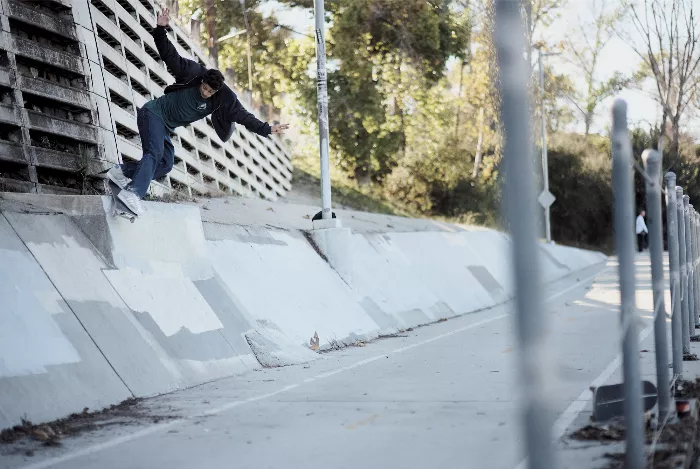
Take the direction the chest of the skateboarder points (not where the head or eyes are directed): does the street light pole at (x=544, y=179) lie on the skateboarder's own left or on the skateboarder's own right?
on the skateboarder's own left

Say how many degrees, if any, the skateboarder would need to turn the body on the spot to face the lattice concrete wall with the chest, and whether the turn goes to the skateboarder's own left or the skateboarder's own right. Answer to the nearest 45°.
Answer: approximately 180°

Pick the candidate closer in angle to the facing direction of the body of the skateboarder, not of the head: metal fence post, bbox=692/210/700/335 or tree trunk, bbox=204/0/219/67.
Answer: the metal fence post

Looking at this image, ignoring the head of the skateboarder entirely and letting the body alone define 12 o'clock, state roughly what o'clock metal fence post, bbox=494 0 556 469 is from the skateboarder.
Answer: The metal fence post is roughly at 1 o'clock from the skateboarder.

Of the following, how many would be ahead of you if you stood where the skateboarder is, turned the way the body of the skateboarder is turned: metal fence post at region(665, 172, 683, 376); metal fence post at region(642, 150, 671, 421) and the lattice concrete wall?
2

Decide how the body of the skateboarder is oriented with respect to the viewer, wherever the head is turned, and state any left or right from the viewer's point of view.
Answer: facing the viewer and to the right of the viewer

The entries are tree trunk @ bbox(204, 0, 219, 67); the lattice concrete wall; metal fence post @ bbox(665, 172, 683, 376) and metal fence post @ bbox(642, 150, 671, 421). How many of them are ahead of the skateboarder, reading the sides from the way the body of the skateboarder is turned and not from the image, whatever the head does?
2

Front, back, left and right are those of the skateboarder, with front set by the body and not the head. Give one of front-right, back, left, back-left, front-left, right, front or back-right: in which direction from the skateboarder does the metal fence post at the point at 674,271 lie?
front

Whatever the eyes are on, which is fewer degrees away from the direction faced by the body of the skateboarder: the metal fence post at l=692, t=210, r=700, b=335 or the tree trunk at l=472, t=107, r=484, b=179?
the metal fence post

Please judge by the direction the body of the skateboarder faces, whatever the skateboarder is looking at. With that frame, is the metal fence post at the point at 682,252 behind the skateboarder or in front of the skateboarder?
in front

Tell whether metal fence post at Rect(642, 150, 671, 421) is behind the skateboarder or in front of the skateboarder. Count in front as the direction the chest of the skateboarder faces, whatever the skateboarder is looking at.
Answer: in front

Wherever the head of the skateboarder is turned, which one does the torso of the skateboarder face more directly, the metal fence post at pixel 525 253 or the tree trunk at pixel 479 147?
the metal fence post

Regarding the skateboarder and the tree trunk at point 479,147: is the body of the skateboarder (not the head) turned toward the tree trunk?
no

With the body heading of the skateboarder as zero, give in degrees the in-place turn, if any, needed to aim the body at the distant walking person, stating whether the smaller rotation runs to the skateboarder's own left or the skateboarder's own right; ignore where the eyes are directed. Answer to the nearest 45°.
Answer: approximately 90° to the skateboarder's own left
